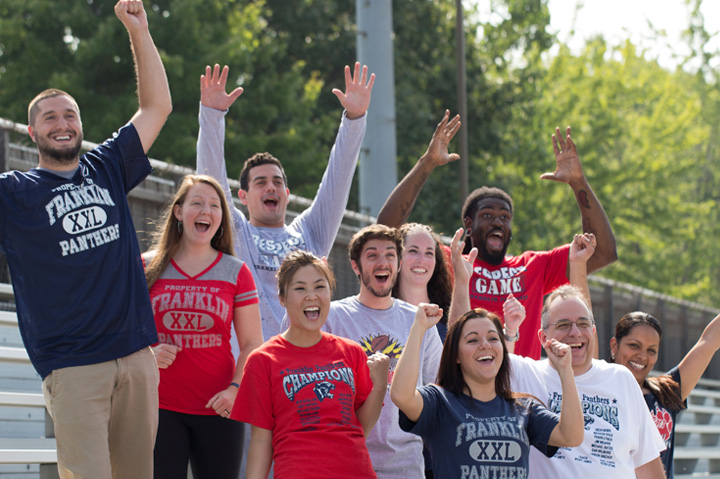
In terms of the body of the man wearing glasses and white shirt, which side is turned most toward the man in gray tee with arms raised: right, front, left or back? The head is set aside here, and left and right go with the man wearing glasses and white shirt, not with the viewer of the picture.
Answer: right

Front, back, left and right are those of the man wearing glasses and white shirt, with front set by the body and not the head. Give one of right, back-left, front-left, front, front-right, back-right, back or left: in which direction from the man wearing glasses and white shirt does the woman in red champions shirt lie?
front-right

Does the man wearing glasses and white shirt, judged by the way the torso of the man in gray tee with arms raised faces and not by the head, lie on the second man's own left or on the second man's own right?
on the second man's own left

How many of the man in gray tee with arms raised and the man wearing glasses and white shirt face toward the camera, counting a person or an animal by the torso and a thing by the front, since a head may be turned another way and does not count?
2

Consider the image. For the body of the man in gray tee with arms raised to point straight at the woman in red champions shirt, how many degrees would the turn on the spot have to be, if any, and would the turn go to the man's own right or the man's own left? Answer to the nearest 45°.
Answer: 0° — they already face them

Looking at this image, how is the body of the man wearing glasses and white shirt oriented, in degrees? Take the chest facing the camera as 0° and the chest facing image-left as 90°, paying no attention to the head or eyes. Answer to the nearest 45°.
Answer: approximately 0°
